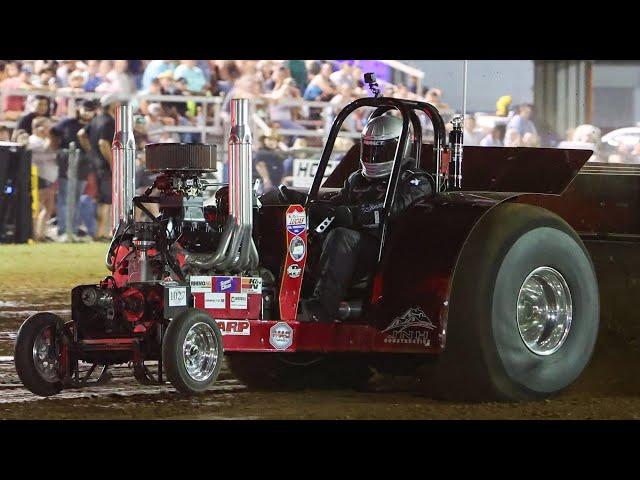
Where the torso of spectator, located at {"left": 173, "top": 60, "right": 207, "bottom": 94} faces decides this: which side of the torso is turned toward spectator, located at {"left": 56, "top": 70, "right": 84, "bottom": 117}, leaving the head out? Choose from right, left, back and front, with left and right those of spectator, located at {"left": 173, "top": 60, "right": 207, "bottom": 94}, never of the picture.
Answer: right

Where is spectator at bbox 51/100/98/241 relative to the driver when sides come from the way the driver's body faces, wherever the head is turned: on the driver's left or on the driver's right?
on the driver's right

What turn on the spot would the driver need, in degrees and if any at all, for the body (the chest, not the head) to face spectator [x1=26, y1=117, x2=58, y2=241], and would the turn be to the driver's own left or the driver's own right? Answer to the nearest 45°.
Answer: approximately 90° to the driver's own right

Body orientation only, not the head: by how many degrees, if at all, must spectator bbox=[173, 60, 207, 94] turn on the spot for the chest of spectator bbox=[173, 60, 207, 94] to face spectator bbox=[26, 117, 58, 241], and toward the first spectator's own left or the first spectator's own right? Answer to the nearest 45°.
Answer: approximately 90° to the first spectator's own right

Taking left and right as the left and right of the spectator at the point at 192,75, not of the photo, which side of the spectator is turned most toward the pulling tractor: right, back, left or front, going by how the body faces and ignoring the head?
front

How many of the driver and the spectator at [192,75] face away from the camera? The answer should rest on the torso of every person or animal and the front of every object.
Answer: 0

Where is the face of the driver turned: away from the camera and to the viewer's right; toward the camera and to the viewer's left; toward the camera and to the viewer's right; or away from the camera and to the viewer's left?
toward the camera and to the viewer's left

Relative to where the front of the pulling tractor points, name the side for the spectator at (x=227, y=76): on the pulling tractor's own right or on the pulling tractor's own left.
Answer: on the pulling tractor's own right

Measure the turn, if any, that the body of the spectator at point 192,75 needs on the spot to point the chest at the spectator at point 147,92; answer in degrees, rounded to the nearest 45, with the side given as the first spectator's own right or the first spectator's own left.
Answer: approximately 90° to the first spectator's own right

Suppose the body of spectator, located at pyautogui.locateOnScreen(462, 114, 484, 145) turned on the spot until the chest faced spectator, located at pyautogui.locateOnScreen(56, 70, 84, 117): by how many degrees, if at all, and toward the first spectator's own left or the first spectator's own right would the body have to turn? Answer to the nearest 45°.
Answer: approximately 45° to the first spectator's own right

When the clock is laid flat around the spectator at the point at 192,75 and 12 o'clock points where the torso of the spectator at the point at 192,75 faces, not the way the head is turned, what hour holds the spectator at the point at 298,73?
the spectator at the point at 298,73 is roughly at 9 o'clock from the spectator at the point at 192,75.
